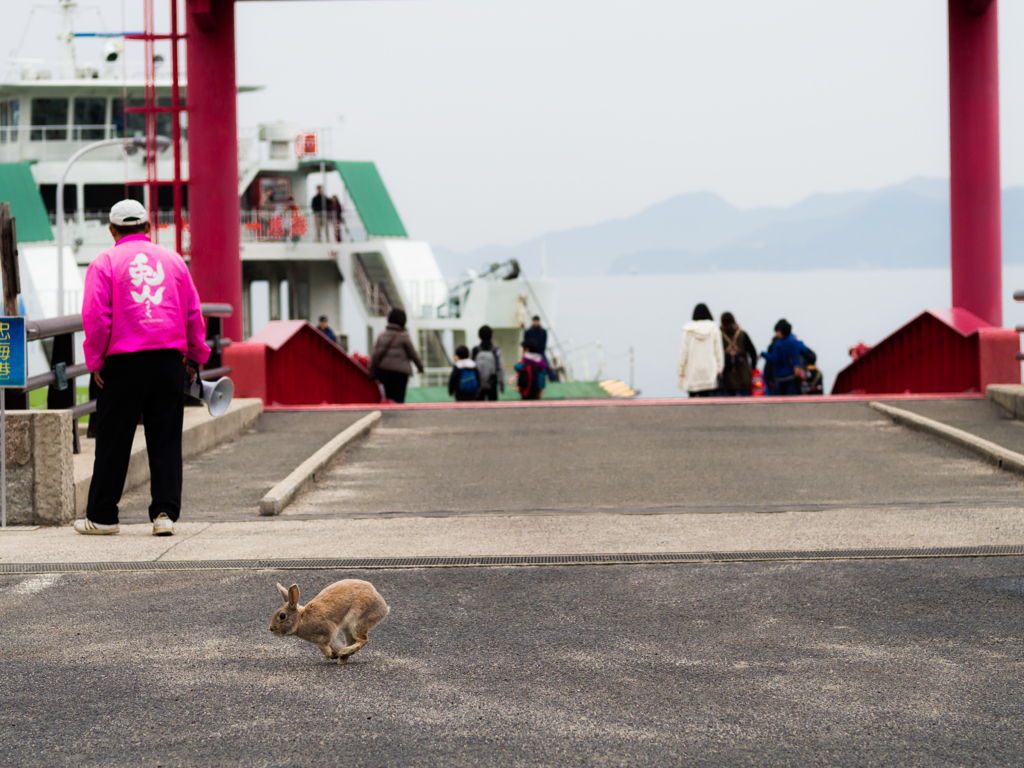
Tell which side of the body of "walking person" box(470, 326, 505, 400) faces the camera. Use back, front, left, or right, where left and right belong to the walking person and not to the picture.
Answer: back

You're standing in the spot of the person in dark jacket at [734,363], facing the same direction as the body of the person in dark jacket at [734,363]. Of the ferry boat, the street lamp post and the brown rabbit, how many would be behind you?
1

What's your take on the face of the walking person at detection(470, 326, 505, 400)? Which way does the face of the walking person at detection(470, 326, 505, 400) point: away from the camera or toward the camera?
away from the camera

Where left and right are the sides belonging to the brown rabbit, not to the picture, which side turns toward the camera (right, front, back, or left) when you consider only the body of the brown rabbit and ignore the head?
left

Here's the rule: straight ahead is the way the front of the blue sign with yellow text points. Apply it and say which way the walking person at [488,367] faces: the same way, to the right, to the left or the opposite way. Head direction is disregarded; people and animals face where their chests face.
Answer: the opposite way

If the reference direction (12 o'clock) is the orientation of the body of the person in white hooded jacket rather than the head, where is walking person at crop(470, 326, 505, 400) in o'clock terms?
The walking person is roughly at 10 o'clock from the person in white hooded jacket.

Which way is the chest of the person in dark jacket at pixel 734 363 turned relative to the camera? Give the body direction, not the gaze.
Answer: away from the camera

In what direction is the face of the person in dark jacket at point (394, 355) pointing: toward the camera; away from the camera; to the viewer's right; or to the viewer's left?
away from the camera

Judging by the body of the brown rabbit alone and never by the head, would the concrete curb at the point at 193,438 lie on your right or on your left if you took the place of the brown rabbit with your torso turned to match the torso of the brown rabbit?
on your right

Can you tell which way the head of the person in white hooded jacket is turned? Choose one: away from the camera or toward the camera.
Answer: away from the camera

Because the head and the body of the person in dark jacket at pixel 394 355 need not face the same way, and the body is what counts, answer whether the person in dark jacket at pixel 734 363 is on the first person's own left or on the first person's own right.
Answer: on the first person's own right

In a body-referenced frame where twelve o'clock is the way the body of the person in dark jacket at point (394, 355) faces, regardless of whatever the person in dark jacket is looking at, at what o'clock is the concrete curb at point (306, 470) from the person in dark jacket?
The concrete curb is roughly at 6 o'clock from the person in dark jacket.

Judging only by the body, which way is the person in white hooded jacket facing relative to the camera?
away from the camera

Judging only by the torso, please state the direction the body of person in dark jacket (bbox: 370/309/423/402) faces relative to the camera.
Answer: away from the camera

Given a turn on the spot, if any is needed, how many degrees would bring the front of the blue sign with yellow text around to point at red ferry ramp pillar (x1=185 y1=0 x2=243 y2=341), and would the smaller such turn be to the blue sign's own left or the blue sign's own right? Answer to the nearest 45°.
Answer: approximately 180°
